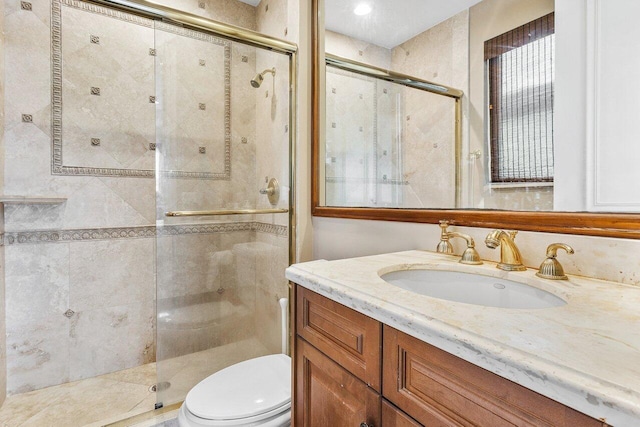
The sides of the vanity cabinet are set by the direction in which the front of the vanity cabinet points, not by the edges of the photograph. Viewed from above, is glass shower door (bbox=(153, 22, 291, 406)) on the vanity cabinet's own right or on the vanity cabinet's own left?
on the vanity cabinet's own right

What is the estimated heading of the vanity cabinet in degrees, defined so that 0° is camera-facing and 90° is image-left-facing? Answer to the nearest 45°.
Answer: approximately 45°

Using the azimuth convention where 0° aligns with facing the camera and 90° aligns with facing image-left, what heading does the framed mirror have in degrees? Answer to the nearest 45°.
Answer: approximately 45°
